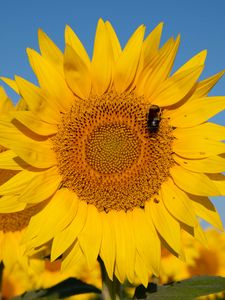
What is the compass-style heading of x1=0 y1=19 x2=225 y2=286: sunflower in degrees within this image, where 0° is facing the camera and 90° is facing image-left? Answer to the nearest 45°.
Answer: approximately 0°
